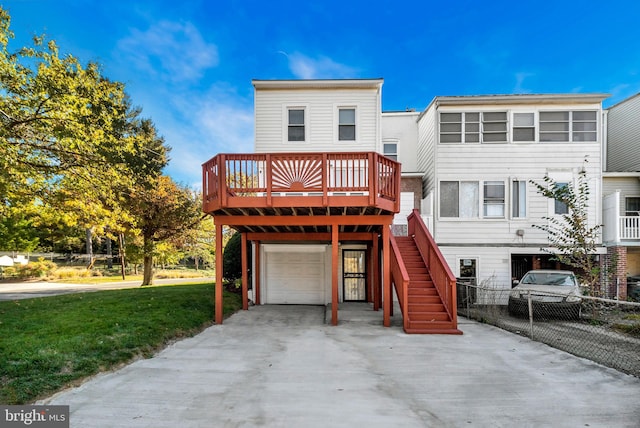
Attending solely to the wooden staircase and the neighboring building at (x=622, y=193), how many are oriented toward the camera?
2

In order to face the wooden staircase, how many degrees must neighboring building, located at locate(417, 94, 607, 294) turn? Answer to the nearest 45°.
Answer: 0° — it already faces it

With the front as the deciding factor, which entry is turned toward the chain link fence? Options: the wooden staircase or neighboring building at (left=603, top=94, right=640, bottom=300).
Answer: the neighboring building

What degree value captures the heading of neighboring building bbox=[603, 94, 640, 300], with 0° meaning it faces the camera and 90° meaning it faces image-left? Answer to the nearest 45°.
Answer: approximately 0°
